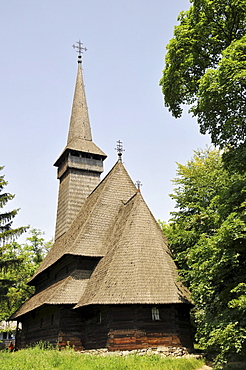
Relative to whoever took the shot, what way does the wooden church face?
facing away from the viewer and to the left of the viewer

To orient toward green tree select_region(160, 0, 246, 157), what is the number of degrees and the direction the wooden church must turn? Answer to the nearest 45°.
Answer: approximately 180°

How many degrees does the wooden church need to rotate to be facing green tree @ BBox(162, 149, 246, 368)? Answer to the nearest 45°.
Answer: approximately 180°

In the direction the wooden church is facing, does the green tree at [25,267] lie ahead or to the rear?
ahead

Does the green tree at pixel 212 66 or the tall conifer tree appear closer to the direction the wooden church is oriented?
the tall conifer tree
